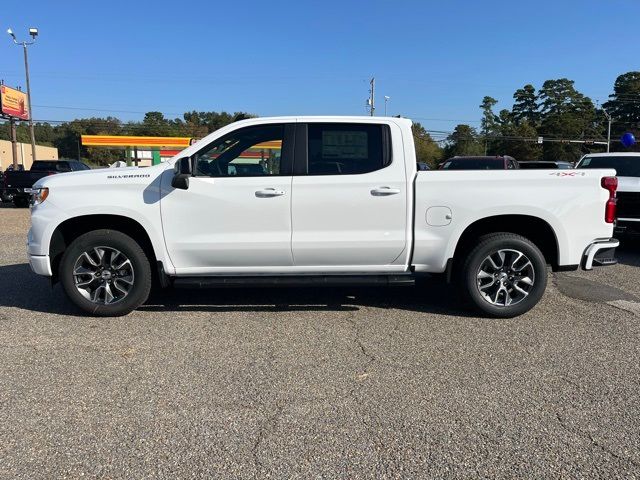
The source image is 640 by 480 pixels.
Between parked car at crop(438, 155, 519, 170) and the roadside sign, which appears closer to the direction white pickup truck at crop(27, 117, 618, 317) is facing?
the roadside sign

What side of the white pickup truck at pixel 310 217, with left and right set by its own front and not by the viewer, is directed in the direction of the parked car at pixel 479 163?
right

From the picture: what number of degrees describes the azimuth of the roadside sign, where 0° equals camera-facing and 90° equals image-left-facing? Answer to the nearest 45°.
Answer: approximately 315°

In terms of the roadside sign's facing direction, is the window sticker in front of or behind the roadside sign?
in front

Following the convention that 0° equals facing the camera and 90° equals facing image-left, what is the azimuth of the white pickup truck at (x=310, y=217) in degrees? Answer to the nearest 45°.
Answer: approximately 90°

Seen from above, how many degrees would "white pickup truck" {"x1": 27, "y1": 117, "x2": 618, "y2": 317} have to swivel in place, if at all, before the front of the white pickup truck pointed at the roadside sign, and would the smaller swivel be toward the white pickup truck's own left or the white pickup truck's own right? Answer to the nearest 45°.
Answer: approximately 45° to the white pickup truck's own right

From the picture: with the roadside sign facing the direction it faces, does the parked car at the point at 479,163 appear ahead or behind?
ahead
